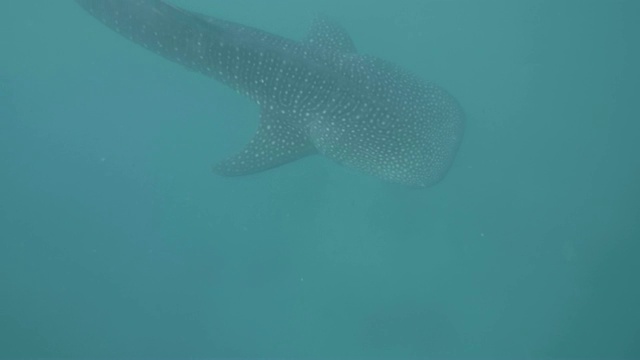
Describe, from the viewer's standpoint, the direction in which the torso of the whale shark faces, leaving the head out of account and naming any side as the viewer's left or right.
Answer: facing the viewer and to the right of the viewer
